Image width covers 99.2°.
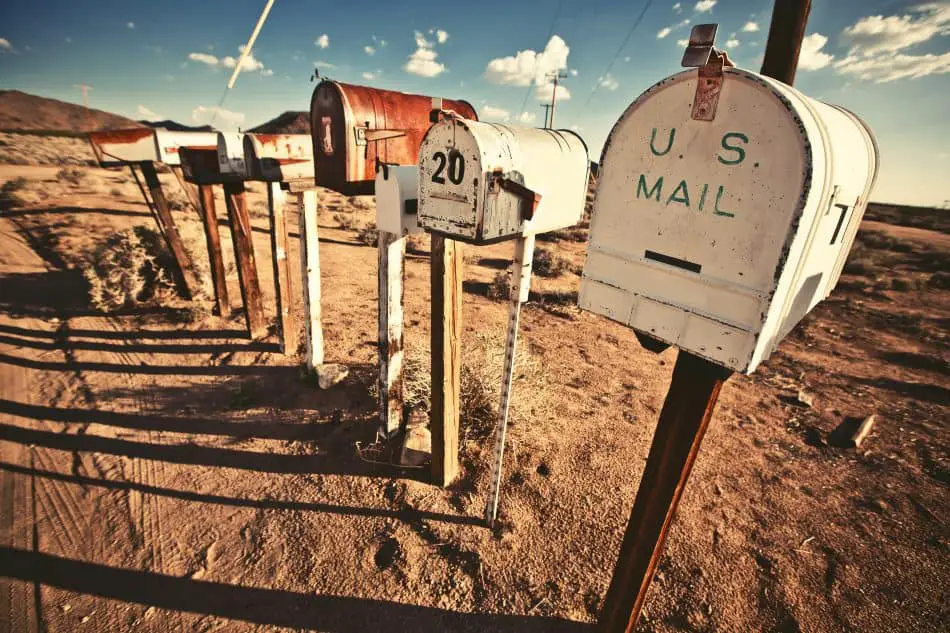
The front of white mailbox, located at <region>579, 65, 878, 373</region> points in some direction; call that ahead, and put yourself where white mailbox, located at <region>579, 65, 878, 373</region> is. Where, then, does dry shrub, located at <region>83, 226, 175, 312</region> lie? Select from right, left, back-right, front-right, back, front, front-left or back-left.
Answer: front-right

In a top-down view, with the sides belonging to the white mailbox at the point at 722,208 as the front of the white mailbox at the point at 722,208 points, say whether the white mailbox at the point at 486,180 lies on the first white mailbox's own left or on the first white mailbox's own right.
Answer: on the first white mailbox's own right

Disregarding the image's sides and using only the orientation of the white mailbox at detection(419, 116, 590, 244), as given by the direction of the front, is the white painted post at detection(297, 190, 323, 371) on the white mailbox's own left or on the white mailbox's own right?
on the white mailbox's own right

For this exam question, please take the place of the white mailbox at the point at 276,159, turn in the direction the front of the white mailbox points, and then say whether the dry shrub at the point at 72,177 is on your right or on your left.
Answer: on your right

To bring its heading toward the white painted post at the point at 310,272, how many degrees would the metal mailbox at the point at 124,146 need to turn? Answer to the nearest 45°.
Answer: approximately 45° to its left

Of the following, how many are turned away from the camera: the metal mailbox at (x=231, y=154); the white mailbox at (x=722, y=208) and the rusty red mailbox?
0

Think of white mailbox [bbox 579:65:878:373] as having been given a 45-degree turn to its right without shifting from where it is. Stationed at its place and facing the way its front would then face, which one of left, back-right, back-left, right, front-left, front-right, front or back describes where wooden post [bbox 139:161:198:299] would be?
front

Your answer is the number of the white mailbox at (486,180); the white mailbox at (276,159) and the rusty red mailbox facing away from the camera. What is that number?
0

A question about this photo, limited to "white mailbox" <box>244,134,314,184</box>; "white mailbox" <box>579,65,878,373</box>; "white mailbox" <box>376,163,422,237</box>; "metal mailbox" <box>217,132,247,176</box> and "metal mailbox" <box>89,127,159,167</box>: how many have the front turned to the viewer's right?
0

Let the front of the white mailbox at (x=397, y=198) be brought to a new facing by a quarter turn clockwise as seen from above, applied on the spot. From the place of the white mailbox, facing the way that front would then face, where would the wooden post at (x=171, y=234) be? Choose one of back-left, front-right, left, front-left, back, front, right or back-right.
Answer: front

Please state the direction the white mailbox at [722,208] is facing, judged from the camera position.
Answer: facing the viewer and to the left of the viewer

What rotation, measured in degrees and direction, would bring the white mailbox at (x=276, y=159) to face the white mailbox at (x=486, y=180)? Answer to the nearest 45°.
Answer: approximately 45° to its left

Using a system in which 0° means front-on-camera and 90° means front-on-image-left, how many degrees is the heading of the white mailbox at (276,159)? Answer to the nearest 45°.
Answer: approximately 45°

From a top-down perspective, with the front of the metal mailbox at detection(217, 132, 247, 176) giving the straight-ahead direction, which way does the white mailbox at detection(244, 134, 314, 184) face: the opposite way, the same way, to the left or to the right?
the same way

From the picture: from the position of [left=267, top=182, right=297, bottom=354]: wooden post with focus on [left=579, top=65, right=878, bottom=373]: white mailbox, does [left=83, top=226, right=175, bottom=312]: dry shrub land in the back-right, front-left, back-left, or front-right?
back-right

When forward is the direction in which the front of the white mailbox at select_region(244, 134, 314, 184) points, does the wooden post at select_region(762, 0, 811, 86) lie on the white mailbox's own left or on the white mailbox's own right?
on the white mailbox's own left

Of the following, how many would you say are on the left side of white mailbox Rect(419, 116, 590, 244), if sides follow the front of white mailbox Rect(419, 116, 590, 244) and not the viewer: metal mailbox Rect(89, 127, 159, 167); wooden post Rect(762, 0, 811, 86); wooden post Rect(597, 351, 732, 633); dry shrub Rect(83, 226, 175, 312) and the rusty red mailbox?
2

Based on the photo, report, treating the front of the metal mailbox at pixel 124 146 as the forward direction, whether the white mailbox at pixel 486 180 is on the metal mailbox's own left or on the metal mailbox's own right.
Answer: on the metal mailbox's own left

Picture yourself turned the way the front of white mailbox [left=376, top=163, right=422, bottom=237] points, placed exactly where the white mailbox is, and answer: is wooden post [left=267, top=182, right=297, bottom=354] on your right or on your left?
on your right
